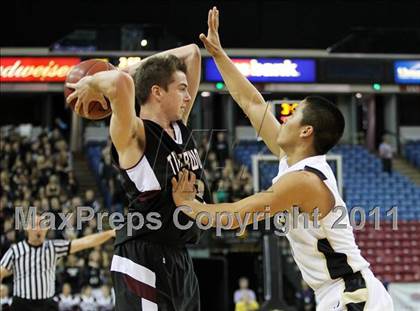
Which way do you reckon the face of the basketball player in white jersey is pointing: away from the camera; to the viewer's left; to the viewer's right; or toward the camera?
to the viewer's left

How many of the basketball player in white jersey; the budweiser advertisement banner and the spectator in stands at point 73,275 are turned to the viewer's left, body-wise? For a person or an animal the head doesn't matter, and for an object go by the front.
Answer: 1

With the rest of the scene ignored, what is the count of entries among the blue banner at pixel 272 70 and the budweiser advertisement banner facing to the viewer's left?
0

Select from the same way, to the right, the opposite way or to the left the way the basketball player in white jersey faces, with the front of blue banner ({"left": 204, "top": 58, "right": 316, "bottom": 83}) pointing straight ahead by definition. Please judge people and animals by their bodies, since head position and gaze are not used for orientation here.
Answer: to the right

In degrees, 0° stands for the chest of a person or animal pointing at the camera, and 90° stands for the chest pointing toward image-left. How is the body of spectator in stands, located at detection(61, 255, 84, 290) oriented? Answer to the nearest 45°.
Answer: approximately 0°

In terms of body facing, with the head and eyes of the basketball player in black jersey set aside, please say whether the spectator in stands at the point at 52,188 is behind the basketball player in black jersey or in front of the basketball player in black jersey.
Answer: behind

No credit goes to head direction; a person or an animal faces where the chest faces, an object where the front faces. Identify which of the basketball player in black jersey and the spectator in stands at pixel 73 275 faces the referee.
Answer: the spectator in stands

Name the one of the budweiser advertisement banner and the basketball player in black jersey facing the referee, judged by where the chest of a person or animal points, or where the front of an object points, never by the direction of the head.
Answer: the budweiser advertisement banner

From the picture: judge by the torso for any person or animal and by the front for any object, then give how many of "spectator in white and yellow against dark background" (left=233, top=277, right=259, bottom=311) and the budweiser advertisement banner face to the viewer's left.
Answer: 0

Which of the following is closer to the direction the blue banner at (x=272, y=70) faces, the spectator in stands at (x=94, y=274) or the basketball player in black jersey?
the basketball player in black jersey

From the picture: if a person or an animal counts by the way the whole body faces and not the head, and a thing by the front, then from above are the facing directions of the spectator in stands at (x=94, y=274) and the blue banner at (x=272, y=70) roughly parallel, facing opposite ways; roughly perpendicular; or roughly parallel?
roughly parallel

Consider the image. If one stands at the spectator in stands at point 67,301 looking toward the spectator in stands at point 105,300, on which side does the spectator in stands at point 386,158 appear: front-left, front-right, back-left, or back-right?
front-left

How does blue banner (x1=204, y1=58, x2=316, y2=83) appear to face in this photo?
toward the camera

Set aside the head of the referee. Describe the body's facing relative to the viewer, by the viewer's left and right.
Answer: facing the viewer

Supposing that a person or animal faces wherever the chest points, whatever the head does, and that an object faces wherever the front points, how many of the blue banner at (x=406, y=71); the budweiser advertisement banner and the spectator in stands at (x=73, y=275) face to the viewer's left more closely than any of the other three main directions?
0

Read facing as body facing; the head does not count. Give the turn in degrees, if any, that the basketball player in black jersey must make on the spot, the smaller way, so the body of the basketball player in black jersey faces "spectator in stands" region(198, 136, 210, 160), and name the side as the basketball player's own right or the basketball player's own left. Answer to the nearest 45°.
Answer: approximately 135° to the basketball player's own left

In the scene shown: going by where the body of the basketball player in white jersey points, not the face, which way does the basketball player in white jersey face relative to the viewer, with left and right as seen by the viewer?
facing to the left of the viewer
